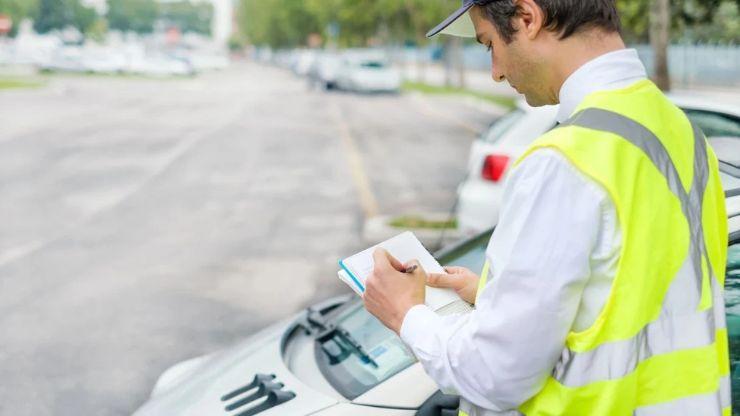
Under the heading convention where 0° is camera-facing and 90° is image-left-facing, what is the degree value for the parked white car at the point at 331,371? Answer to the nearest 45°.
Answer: approximately 45°

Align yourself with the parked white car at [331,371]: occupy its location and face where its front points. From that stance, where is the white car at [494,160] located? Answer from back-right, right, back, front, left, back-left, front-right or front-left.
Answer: back-right

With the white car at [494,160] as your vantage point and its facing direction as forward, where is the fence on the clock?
The fence is roughly at 11 o'clock from the white car.

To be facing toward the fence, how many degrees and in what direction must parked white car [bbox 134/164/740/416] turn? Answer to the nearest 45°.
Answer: approximately 135° to its right

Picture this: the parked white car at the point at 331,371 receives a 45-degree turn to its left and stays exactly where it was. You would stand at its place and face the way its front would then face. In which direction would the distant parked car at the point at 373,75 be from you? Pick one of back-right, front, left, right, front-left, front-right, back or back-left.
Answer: back

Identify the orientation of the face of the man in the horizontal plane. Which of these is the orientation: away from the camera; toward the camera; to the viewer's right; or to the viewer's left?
to the viewer's left

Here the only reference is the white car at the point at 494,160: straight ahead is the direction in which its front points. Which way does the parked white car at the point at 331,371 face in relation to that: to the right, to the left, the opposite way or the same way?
the opposite way

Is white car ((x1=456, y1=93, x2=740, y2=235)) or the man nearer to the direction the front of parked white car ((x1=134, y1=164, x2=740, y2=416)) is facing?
the man

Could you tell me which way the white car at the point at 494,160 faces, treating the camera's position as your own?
facing away from the viewer and to the right of the viewer

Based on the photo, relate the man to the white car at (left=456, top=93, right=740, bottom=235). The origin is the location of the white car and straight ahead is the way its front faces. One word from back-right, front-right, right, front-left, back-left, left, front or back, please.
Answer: back-right

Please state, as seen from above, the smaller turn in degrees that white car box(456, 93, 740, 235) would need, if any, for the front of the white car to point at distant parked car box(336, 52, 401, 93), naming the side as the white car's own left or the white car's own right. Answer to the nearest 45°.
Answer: approximately 45° to the white car's own left
